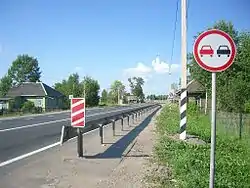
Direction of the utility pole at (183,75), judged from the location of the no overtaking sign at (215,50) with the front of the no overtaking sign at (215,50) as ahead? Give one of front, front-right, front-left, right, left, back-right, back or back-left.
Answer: back

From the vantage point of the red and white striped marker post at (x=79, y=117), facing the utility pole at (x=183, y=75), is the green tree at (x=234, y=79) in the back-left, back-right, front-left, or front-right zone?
front-left

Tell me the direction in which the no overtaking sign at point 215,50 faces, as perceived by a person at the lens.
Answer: facing the viewer

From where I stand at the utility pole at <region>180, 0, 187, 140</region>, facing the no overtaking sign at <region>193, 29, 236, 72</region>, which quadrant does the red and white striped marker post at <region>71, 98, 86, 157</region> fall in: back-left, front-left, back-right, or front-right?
front-right

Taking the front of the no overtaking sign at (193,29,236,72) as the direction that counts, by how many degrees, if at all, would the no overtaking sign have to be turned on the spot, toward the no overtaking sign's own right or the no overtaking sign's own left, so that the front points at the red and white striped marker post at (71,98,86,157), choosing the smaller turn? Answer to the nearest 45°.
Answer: approximately 135° to the no overtaking sign's own right

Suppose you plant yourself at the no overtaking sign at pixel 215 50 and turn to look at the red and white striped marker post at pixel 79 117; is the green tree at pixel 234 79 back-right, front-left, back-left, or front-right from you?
front-right

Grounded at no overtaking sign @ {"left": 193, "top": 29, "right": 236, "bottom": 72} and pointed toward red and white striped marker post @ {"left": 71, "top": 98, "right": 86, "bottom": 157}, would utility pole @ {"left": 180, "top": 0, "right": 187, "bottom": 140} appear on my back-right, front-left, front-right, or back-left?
front-right

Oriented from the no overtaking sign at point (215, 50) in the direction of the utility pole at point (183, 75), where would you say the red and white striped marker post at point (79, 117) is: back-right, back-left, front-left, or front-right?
front-left

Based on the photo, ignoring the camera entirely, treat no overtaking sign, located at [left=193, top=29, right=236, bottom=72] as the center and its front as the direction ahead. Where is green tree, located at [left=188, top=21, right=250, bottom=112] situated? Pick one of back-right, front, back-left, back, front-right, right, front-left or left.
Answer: back
